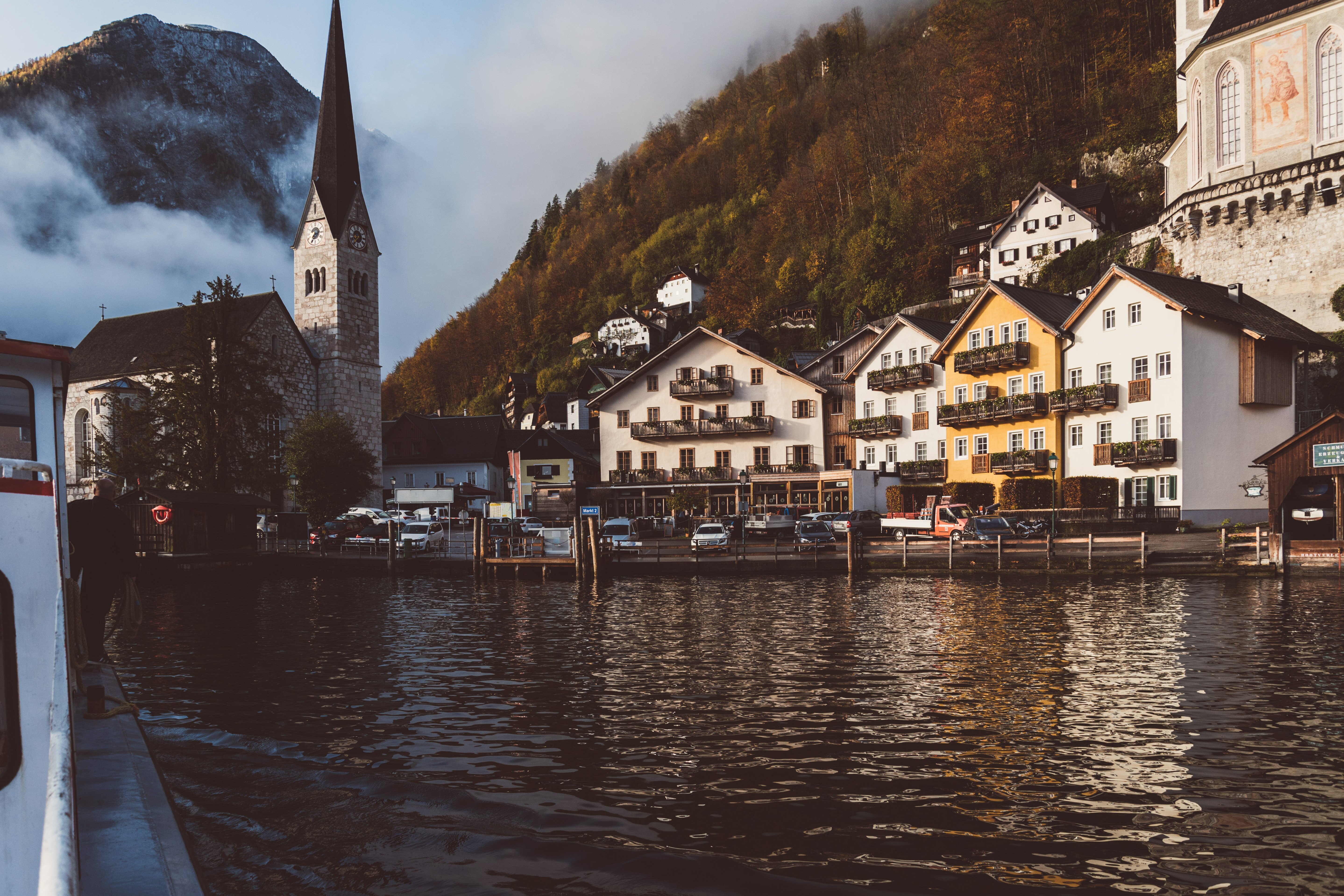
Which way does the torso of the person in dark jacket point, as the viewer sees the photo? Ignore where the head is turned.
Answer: away from the camera

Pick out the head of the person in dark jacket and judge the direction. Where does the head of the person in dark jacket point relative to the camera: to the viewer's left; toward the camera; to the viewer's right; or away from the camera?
away from the camera

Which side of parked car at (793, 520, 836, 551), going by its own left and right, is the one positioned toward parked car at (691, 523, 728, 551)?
right

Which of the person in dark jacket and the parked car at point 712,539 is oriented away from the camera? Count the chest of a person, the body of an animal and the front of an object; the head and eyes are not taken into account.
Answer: the person in dark jacket

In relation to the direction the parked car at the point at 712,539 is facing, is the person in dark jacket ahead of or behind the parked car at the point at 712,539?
ahead

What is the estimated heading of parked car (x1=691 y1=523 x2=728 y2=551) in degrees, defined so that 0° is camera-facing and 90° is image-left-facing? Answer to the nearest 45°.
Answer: approximately 0°

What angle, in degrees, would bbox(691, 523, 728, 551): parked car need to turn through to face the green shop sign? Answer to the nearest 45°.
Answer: approximately 45° to its left

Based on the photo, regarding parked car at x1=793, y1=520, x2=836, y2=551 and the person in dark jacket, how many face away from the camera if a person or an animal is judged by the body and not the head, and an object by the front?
1
